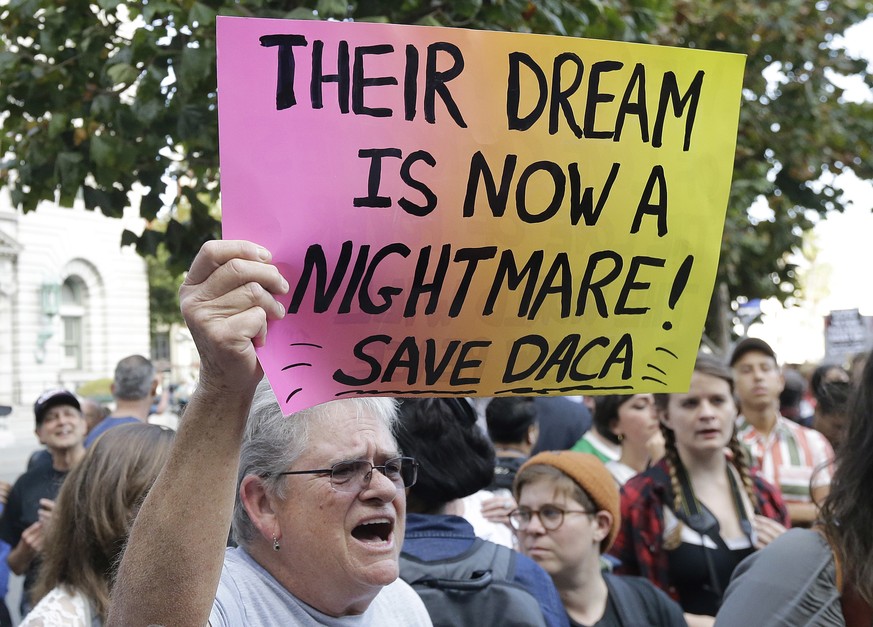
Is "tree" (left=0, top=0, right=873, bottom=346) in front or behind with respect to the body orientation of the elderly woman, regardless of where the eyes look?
behind

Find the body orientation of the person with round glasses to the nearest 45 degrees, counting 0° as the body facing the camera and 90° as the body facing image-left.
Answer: approximately 45°

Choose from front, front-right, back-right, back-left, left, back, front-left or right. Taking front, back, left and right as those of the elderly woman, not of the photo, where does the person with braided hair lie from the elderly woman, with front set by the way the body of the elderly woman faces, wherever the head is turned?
left

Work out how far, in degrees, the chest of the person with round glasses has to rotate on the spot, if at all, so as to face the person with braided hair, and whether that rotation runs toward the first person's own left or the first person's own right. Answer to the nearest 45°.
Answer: approximately 180°

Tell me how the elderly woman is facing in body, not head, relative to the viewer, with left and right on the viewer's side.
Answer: facing the viewer and to the right of the viewer

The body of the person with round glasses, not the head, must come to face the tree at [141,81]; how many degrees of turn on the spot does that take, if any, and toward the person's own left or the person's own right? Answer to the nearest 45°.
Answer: approximately 90° to the person's own right

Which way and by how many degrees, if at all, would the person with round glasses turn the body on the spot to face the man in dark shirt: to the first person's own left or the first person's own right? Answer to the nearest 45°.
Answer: approximately 90° to the first person's own right

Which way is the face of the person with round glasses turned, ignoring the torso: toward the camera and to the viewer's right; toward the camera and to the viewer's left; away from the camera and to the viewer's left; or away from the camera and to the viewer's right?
toward the camera and to the viewer's left

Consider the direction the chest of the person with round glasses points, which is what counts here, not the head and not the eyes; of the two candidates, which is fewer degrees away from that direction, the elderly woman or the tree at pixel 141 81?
the elderly woman

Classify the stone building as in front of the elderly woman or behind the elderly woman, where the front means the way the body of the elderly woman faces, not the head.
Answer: behind

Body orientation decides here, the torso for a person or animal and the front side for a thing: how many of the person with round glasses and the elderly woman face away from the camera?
0

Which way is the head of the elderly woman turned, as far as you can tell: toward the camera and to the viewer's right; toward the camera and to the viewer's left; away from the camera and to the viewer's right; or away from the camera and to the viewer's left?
toward the camera and to the viewer's right

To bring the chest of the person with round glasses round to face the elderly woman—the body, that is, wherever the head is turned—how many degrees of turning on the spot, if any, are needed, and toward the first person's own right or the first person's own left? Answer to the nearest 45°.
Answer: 0° — they already face them
